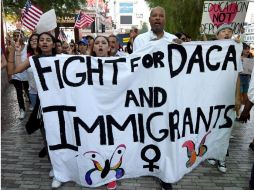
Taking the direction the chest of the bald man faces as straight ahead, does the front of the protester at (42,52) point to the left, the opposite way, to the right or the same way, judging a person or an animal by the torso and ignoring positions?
the same way

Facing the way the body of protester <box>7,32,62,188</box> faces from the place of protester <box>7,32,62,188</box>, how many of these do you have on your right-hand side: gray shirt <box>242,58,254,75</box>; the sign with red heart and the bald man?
0

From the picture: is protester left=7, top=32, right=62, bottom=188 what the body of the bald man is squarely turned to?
no

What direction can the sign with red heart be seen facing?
toward the camera

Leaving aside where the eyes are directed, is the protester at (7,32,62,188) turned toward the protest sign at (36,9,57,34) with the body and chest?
no

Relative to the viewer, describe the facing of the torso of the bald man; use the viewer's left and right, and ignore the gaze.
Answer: facing the viewer

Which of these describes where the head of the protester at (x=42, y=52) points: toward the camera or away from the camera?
toward the camera

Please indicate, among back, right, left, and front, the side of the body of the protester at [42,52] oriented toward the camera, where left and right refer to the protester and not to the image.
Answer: front

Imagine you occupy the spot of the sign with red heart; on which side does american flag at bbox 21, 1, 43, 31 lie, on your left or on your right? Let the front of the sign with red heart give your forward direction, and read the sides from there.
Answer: on your right

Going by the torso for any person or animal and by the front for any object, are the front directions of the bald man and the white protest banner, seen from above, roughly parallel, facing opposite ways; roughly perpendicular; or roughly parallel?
roughly parallel

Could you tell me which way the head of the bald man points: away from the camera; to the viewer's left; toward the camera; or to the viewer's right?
toward the camera

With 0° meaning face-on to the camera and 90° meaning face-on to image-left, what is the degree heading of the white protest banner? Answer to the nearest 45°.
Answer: approximately 0°

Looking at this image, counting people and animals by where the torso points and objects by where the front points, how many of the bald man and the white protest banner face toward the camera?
2

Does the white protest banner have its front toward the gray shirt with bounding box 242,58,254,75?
no
